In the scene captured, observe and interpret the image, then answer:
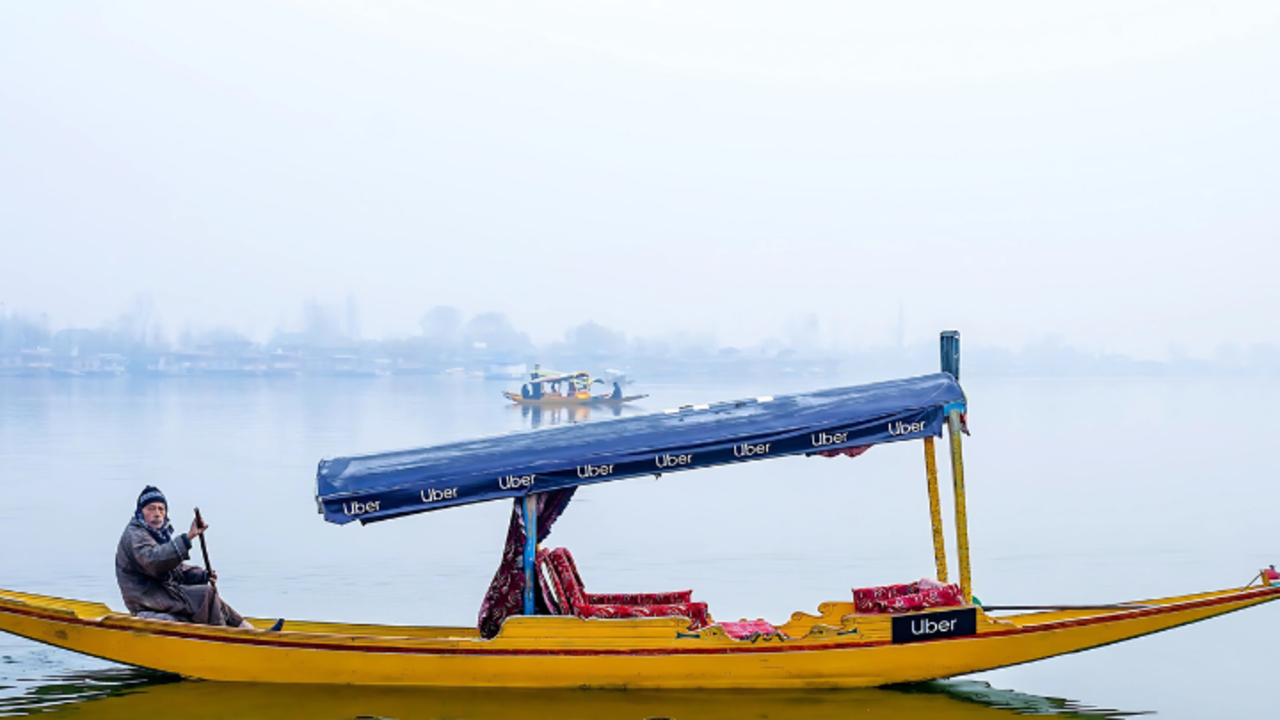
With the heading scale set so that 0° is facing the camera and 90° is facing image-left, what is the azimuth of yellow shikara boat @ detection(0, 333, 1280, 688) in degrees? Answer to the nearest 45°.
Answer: approximately 270°
